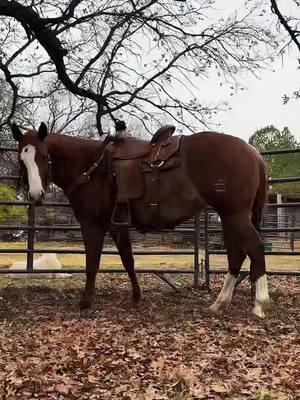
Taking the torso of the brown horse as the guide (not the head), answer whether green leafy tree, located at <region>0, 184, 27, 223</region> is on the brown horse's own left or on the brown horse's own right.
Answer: on the brown horse's own right

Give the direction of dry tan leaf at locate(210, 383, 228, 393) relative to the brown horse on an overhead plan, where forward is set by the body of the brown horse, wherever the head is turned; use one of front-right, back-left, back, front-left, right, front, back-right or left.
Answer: left

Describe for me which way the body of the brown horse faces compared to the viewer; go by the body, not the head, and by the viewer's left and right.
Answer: facing to the left of the viewer

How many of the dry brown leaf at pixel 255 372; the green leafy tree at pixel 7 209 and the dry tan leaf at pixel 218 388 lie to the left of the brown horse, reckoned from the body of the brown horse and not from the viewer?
2

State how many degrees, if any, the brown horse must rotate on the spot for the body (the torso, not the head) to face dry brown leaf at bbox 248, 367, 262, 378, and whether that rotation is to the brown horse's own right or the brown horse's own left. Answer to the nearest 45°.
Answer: approximately 90° to the brown horse's own left

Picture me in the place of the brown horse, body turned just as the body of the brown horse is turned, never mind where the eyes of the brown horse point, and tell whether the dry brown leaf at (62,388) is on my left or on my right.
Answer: on my left
